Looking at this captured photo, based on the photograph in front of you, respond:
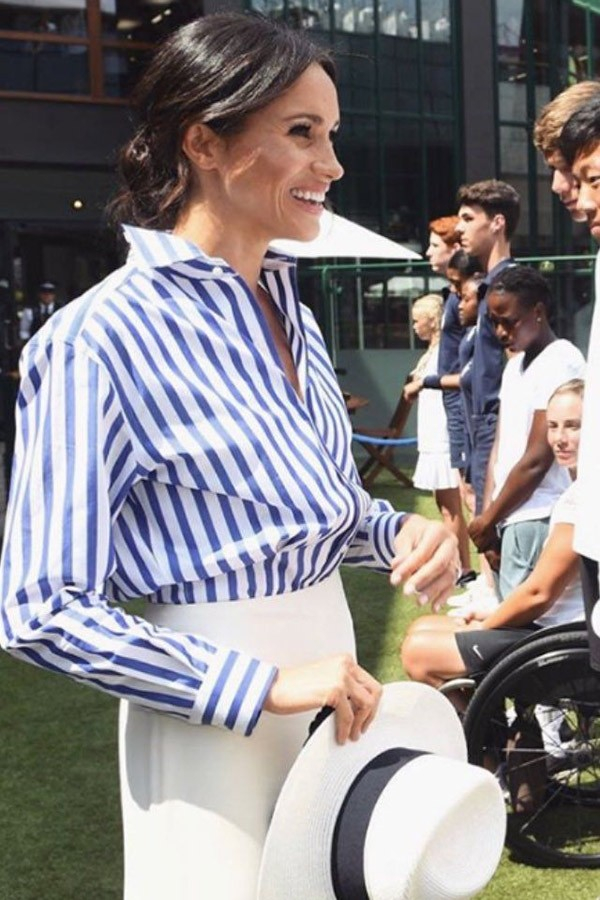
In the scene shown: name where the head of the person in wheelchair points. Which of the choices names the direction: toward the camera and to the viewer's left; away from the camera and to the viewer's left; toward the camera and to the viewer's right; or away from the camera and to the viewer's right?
toward the camera and to the viewer's left

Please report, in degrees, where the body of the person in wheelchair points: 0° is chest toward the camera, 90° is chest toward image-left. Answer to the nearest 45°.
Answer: approximately 90°

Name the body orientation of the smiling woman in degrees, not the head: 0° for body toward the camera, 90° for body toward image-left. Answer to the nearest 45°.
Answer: approximately 315°

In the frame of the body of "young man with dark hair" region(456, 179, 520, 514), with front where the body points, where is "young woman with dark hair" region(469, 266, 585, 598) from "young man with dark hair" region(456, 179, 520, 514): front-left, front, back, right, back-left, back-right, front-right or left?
left

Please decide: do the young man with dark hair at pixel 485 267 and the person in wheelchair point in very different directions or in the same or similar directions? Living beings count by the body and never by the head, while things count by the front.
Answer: same or similar directions

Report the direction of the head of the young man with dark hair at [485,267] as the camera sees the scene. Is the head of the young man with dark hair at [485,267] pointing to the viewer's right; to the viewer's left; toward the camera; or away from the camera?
to the viewer's left

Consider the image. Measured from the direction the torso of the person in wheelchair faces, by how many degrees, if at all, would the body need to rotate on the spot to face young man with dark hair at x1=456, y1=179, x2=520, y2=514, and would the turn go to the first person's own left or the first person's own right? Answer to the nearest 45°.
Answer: approximately 90° to the first person's own right

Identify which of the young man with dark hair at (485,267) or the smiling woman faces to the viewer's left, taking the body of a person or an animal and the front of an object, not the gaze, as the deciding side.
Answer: the young man with dark hair

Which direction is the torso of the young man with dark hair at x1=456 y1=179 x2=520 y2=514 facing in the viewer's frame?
to the viewer's left

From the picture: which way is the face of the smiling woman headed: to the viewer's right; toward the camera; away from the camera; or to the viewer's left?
to the viewer's right
